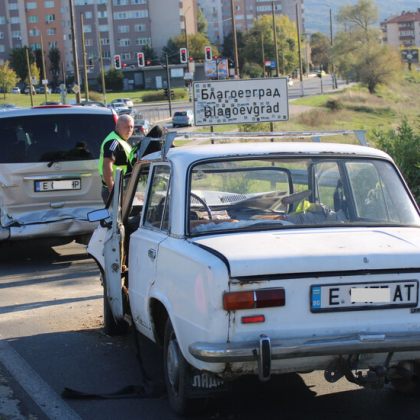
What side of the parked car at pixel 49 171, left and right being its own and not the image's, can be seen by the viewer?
back

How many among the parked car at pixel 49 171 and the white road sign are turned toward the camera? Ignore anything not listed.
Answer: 1

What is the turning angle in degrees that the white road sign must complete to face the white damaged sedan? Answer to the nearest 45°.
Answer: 0° — it already faces it

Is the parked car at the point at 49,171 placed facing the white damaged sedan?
no

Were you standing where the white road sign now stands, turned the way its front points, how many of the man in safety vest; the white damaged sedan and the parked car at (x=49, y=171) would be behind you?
0

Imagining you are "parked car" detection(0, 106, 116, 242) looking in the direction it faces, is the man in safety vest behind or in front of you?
behind

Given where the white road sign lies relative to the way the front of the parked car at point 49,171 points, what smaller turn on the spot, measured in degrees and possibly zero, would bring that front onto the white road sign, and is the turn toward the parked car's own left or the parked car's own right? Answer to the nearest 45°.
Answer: approximately 45° to the parked car's own right

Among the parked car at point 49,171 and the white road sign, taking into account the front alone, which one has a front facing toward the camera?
the white road sign

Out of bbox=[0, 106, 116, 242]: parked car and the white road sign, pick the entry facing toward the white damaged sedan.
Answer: the white road sign

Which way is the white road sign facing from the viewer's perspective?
toward the camera

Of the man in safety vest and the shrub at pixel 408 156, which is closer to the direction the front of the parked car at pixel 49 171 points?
the shrub

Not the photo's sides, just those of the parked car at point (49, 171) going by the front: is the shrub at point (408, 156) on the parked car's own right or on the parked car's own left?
on the parked car's own right

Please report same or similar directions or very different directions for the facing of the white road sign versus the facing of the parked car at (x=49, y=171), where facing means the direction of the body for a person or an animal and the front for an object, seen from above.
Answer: very different directions

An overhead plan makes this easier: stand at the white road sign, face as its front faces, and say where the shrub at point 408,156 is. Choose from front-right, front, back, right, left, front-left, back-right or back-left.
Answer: front-left
